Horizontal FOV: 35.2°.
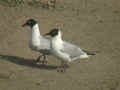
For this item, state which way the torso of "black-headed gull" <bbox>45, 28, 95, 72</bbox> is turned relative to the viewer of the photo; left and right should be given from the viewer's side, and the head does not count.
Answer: facing to the left of the viewer

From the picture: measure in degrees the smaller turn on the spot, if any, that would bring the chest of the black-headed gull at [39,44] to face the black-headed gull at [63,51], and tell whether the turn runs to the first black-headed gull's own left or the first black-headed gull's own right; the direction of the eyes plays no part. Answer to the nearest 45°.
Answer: approximately 135° to the first black-headed gull's own left

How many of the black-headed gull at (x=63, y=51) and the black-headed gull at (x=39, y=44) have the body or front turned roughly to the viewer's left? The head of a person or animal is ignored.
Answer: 2

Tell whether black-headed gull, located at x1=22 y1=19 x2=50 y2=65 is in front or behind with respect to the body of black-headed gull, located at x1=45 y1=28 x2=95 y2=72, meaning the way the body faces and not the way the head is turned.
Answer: in front

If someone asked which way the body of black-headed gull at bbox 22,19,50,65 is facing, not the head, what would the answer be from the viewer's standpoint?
to the viewer's left
